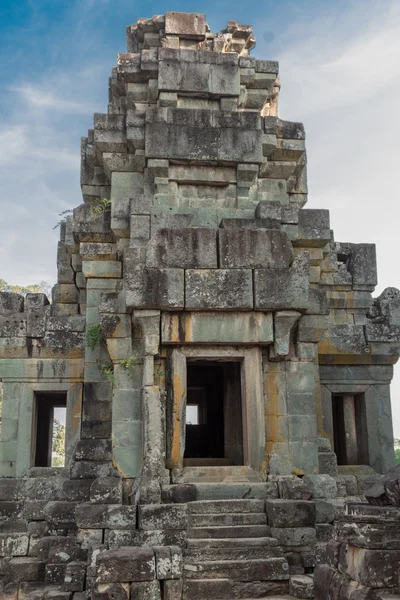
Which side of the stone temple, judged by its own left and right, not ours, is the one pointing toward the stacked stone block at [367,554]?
front

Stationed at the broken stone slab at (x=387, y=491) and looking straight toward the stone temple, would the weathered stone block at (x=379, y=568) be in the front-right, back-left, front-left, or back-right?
back-left

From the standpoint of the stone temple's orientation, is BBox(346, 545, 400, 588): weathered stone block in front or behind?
in front

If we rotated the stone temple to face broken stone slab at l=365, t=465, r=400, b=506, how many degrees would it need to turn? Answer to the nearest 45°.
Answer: approximately 45° to its left

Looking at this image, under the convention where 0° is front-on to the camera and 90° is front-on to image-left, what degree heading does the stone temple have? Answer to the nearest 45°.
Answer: approximately 0°
